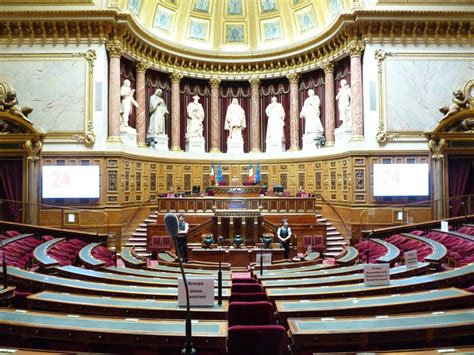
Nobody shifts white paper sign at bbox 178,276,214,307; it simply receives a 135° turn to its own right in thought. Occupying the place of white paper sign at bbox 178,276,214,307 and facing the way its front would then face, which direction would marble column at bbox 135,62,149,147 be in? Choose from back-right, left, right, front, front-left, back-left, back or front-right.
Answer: front-right

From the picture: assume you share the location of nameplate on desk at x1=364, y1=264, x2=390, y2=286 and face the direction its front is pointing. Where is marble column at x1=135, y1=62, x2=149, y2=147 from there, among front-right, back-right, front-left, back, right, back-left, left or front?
back-right

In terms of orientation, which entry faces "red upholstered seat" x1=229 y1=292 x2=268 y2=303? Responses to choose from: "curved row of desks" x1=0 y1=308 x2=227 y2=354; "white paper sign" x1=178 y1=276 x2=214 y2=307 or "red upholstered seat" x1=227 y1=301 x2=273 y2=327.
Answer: "red upholstered seat" x1=227 y1=301 x2=273 y2=327

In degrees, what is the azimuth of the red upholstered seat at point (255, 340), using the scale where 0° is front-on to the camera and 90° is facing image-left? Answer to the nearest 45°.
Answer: approximately 180°

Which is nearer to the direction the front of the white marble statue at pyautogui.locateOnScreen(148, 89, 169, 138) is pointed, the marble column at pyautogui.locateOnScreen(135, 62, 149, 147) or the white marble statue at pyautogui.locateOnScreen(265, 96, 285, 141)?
the white marble statue

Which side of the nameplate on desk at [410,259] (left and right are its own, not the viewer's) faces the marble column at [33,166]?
right

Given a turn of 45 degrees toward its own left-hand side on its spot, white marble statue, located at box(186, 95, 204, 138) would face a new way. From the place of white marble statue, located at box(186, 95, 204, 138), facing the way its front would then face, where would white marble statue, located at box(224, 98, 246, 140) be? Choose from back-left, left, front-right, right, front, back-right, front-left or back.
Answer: front-left

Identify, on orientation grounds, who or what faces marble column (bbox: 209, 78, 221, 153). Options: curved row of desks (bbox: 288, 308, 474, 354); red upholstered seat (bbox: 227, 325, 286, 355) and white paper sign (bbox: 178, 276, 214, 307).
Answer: the red upholstered seat
